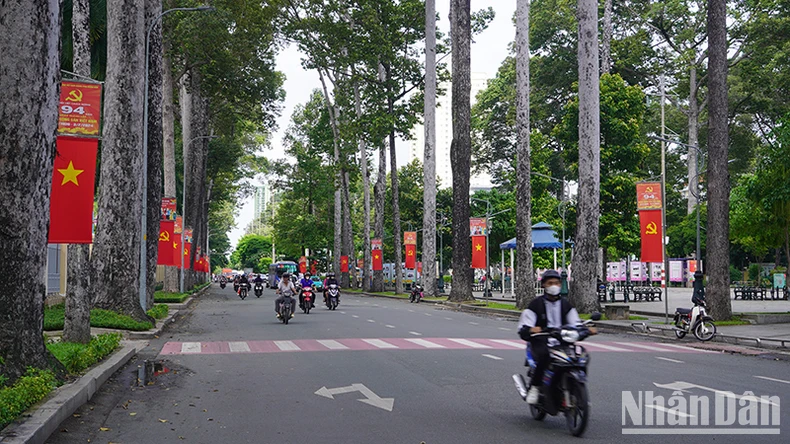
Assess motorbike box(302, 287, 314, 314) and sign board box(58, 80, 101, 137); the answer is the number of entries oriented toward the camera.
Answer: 2

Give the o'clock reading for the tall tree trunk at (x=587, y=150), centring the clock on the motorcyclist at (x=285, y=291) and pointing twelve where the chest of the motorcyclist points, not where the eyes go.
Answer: The tall tree trunk is roughly at 9 o'clock from the motorcyclist.

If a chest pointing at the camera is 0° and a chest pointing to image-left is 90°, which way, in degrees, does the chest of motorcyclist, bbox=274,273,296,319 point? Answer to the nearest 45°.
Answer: approximately 0°

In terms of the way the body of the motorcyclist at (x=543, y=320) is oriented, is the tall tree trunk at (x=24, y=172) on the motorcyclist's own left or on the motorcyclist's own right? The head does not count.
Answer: on the motorcyclist's own right

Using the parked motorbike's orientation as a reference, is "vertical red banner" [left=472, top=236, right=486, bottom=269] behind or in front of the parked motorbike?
behind

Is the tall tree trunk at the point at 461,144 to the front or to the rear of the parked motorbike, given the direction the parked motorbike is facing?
to the rear

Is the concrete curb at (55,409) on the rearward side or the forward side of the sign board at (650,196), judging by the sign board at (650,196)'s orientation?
on the forward side

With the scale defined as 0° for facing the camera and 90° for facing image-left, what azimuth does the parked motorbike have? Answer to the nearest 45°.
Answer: approximately 315°

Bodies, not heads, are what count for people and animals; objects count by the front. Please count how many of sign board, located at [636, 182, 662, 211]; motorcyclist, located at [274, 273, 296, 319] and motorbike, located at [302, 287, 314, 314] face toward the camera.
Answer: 3

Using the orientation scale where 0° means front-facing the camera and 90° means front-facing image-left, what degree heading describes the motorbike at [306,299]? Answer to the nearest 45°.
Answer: approximately 0°

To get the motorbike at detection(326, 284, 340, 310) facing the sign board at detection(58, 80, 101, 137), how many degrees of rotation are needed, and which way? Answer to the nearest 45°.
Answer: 0° — it already faces it
